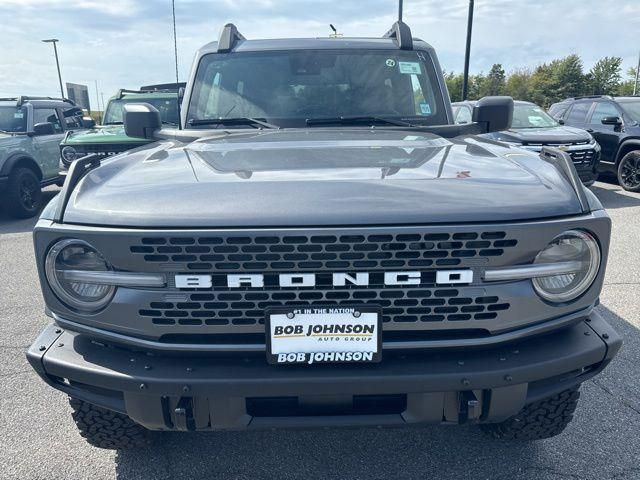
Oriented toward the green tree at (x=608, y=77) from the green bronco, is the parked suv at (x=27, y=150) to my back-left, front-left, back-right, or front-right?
back-left

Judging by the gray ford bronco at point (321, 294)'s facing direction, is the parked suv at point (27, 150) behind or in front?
behind

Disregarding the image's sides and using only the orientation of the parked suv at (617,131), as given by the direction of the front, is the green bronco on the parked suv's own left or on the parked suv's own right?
on the parked suv's own right

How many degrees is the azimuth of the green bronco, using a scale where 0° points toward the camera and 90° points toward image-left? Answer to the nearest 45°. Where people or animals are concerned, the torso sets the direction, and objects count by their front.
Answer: approximately 45°

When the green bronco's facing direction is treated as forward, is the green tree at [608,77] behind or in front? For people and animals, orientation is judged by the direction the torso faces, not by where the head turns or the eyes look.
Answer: behind

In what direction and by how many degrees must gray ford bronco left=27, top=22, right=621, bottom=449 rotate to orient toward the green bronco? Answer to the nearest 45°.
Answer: approximately 135° to its right

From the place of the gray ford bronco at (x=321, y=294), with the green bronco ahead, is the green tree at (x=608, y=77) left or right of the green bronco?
right

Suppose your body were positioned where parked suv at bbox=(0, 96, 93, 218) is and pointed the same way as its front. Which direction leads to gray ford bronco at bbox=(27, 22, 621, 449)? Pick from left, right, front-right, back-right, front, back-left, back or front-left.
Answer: front-left

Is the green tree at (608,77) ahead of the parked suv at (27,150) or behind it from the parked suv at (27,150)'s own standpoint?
behind

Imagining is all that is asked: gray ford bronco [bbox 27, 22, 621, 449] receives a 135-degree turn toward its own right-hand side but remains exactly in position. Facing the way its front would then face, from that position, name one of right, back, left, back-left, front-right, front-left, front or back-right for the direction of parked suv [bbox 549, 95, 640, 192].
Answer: right
